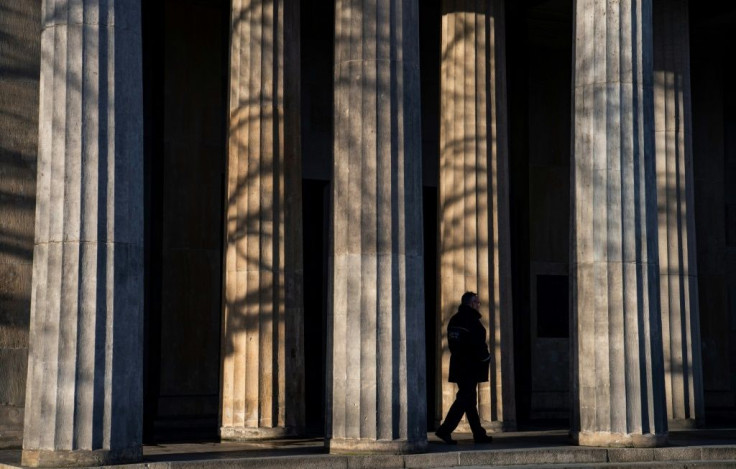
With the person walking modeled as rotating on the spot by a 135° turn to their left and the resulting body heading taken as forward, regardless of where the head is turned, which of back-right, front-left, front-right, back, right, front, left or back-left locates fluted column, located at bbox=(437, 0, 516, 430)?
front-right

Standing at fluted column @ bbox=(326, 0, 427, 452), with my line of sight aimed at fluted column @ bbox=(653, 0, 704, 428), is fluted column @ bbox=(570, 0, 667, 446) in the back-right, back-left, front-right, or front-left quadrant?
front-right

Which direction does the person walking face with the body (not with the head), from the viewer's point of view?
to the viewer's right

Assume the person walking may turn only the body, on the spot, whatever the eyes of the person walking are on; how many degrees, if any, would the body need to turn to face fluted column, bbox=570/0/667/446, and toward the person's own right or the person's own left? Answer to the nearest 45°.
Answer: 0° — they already face it

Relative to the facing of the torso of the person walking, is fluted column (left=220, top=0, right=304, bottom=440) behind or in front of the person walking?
behind

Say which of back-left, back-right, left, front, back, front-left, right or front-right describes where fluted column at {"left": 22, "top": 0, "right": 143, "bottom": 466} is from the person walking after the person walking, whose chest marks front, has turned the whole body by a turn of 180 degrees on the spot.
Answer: front-left

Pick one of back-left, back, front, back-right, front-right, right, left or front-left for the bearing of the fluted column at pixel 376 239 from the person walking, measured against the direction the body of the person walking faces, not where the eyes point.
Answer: back-right
